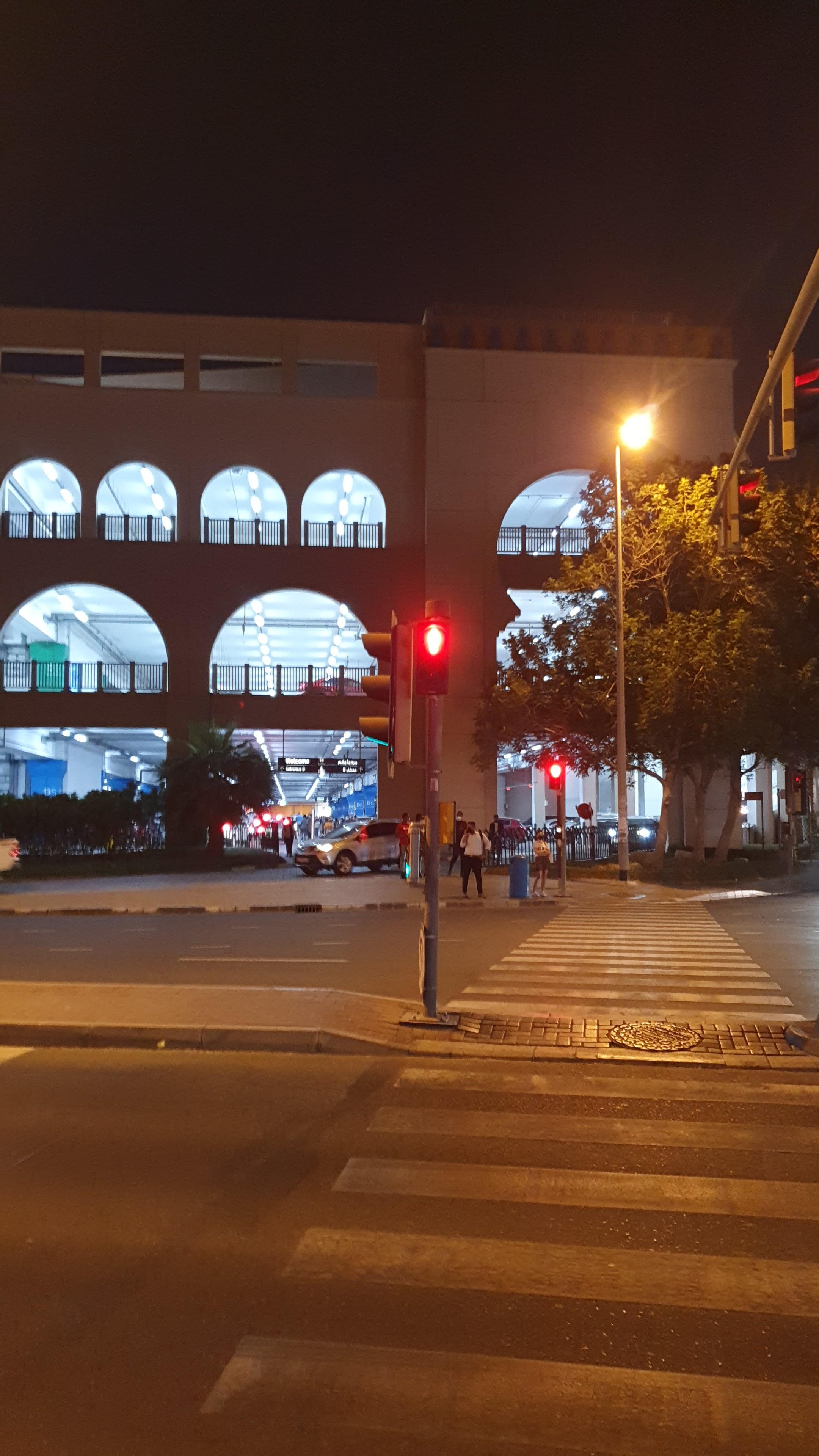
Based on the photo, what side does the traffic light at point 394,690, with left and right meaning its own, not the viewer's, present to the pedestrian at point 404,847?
right

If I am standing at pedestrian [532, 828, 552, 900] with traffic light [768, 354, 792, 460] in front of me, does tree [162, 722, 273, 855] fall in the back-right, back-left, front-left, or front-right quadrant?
back-right

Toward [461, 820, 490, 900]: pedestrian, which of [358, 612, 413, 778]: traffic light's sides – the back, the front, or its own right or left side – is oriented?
right

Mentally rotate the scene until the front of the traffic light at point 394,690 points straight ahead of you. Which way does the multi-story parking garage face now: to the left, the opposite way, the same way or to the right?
to the left

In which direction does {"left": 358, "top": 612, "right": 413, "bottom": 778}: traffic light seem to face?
to the viewer's left
